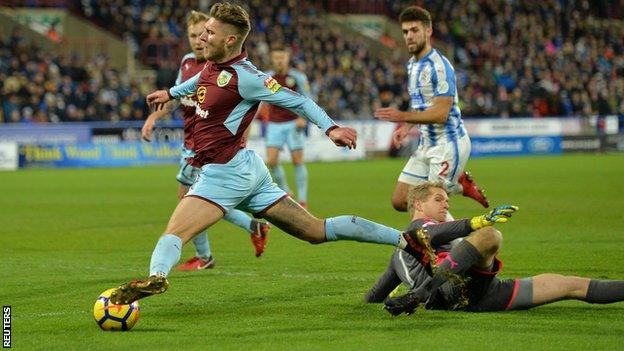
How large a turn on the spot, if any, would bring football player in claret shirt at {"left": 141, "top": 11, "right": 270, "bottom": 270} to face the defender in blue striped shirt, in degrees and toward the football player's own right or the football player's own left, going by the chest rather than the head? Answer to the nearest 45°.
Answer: approximately 135° to the football player's own left

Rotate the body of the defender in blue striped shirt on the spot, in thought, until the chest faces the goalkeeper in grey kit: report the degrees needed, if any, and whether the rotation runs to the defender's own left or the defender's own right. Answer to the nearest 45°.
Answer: approximately 45° to the defender's own left

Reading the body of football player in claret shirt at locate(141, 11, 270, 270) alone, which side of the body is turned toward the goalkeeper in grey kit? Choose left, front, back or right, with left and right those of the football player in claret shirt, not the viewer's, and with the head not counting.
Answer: left

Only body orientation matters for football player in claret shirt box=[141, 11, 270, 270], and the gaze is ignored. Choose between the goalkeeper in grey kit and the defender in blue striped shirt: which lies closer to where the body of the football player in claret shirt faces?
the goalkeeper in grey kit

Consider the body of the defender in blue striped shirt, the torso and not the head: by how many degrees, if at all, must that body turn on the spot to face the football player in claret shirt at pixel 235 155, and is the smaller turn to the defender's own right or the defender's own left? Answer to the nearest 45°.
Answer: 0° — they already face them
